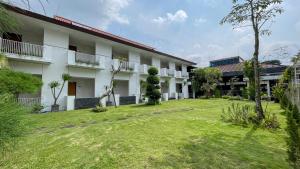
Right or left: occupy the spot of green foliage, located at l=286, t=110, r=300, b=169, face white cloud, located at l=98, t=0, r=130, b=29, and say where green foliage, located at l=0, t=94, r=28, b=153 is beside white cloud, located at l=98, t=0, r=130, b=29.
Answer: left

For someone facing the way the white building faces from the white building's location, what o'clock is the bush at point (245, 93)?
The bush is roughly at 10 o'clock from the white building.

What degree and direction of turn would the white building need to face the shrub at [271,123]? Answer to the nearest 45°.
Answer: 0° — it already faces it

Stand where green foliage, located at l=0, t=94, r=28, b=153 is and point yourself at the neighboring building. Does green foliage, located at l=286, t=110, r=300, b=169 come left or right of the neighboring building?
right

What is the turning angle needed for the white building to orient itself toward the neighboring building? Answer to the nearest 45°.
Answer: approximately 45° to its left

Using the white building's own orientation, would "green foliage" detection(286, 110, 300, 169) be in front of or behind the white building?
in front

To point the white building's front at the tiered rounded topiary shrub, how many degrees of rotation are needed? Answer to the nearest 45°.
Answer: approximately 45° to its left

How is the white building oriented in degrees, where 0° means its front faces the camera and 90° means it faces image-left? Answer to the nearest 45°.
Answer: approximately 315°

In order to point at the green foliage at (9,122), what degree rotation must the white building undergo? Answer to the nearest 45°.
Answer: approximately 45° to its right
